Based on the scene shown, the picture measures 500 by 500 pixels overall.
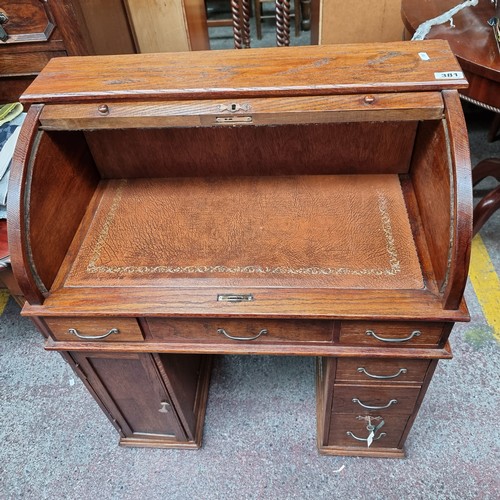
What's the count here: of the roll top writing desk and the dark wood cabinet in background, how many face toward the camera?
2

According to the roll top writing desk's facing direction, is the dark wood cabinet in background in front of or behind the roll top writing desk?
behind

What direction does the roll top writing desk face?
toward the camera

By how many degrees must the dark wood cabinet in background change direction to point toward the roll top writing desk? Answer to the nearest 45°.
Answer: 0° — it already faces it

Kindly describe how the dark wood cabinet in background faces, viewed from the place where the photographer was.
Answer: facing the viewer

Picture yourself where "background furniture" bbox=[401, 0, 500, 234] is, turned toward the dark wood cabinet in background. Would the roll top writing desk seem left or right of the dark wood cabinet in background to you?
left

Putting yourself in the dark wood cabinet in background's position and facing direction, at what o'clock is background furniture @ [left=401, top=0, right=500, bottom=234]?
The background furniture is roughly at 10 o'clock from the dark wood cabinet in background.

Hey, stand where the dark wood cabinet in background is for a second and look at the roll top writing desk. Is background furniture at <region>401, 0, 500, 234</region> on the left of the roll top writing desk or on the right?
left

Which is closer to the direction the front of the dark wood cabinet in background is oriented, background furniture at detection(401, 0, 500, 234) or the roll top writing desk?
the roll top writing desk

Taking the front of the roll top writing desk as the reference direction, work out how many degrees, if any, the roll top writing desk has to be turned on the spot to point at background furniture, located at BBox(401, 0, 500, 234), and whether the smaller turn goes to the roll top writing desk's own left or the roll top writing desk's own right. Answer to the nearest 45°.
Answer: approximately 135° to the roll top writing desk's own left
